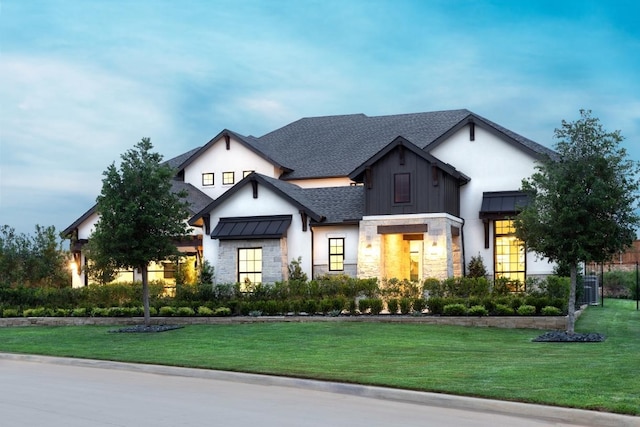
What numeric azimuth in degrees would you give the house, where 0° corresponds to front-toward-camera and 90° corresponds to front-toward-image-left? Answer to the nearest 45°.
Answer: approximately 0°

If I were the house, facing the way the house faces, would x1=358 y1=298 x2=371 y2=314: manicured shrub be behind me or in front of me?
in front

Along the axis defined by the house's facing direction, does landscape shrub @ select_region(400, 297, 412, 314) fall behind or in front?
in front

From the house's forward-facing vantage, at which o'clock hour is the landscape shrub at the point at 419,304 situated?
The landscape shrub is roughly at 12 o'clock from the house.

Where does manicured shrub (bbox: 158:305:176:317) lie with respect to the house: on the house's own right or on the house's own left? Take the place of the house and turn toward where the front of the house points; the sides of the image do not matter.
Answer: on the house's own right
